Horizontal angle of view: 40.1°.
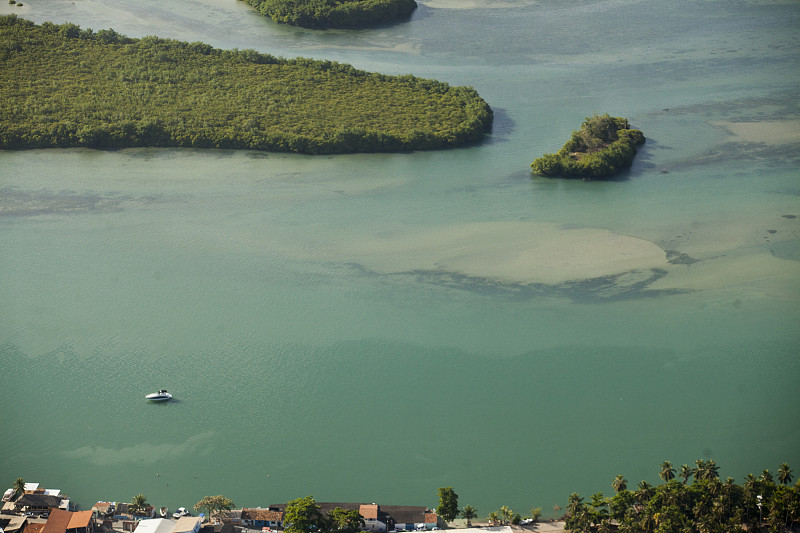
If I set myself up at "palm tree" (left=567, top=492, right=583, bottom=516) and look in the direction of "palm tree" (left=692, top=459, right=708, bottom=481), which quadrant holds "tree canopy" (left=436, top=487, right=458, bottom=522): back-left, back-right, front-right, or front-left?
back-left

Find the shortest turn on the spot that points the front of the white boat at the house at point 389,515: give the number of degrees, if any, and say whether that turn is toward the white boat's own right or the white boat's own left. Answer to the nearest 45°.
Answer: approximately 135° to the white boat's own left

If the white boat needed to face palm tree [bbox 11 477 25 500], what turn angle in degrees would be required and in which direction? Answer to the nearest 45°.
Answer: approximately 45° to its left

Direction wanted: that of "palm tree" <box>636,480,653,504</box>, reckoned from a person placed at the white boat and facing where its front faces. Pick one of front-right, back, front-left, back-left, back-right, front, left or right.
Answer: back-left

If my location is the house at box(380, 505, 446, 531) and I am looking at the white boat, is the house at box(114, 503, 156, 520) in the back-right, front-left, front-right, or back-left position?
front-left

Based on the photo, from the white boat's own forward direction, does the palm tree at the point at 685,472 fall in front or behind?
behind

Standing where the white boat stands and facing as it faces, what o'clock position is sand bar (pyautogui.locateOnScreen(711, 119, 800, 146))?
The sand bar is roughly at 5 o'clock from the white boat.

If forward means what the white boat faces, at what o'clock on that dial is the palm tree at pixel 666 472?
The palm tree is roughly at 7 o'clock from the white boat.

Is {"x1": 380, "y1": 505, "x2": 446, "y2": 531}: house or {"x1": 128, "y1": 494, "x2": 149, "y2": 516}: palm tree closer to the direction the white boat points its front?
the palm tree

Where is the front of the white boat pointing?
to the viewer's left

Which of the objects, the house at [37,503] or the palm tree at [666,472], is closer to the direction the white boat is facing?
the house

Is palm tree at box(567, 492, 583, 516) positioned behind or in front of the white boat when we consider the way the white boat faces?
behind

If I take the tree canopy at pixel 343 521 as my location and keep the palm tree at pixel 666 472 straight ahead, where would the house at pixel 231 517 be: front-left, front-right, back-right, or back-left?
back-left
